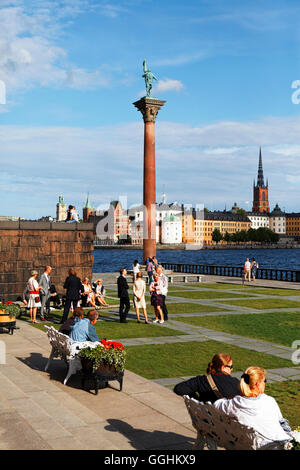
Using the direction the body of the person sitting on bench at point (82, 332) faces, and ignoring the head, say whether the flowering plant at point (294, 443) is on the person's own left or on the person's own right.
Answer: on the person's own right

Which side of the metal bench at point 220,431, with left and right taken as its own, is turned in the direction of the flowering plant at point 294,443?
right

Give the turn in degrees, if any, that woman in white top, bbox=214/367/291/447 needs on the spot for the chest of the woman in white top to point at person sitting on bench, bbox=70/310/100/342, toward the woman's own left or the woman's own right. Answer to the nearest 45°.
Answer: approximately 90° to the woman's own left

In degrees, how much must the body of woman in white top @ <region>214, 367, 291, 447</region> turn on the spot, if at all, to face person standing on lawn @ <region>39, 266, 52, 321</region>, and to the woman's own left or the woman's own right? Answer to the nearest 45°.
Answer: approximately 90° to the woman's own left

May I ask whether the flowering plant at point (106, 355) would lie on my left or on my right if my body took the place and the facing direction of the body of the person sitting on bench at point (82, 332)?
on my right

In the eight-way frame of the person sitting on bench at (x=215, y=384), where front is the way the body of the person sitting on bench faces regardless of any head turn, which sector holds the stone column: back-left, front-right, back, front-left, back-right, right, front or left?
front-left

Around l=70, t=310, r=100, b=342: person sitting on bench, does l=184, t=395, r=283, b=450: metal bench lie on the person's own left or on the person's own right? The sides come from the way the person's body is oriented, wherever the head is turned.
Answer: on the person's own right

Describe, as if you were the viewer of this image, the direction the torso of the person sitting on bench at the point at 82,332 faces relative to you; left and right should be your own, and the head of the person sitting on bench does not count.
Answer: facing away from the viewer and to the right of the viewer

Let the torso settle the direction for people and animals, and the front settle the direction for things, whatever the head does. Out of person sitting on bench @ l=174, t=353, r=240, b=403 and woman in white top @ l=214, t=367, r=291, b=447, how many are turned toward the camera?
0

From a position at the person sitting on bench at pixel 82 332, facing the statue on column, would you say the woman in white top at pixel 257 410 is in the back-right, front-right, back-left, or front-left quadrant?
back-right

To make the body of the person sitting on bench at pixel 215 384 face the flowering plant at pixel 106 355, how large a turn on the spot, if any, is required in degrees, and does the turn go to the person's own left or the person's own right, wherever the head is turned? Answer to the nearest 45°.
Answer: approximately 90° to the person's own left

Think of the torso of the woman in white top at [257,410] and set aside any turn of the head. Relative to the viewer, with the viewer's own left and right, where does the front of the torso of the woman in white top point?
facing away from the viewer and to the right of the viewer
